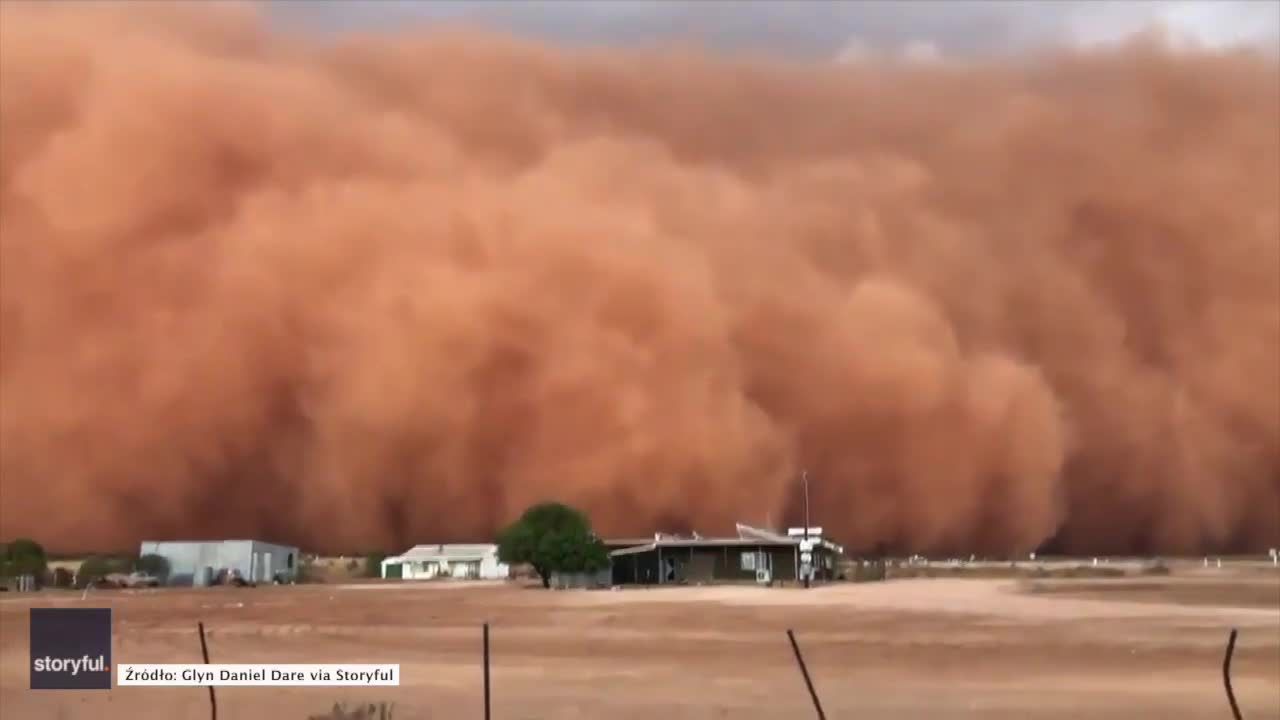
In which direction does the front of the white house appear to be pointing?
toward the camera

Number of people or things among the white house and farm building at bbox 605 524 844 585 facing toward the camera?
2

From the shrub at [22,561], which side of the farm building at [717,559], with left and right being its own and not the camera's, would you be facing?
right

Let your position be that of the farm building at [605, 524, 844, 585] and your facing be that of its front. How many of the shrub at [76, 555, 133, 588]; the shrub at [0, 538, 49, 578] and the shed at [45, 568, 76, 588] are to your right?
3

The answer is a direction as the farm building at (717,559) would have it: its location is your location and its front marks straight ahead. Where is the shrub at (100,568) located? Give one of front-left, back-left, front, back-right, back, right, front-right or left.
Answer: right

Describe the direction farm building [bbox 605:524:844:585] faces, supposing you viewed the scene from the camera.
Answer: facing the viewer

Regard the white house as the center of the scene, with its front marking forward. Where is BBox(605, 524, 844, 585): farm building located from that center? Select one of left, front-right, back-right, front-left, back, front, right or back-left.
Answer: front-left

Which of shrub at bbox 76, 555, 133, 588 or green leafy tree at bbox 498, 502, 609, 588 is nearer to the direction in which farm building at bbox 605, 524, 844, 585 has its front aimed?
the green leafy tree

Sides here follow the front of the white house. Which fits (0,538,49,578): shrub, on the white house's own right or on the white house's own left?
on the white house's own right

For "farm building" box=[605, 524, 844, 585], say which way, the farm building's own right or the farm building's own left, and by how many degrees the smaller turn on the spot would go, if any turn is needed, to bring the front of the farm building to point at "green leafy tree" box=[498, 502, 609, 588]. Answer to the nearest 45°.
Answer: approximately 45° to the farm building's own right

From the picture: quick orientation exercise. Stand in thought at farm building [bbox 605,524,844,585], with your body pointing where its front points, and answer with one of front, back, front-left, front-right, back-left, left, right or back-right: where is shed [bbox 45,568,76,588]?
right
